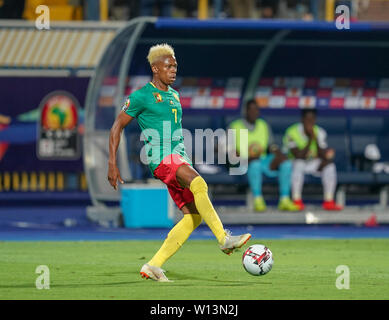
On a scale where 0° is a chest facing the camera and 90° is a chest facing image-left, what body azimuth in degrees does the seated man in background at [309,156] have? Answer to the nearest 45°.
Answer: approximately 0°

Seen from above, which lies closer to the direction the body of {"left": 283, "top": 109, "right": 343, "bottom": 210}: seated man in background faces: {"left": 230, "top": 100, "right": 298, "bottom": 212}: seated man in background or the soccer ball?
the soccer ball

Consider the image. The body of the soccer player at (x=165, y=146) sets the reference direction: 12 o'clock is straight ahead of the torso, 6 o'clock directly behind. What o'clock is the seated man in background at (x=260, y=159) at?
The seated man in background is roughly at 8 o'clock from the soccer player.

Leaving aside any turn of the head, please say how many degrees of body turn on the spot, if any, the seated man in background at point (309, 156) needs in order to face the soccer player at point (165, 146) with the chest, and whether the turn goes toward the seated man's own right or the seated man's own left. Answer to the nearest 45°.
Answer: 0° — they already face them

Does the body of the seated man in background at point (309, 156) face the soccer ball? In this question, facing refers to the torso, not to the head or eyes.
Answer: yes

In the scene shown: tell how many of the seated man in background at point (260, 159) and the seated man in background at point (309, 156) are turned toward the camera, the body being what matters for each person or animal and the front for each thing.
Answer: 2

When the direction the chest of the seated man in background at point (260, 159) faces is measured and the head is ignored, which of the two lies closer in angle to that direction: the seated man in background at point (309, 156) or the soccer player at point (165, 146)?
the soccer player

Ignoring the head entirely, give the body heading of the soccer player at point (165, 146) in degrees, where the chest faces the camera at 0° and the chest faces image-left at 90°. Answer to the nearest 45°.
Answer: approximately 315°

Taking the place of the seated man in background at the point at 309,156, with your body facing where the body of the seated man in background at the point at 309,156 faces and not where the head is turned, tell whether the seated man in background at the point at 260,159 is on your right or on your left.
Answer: on your right
